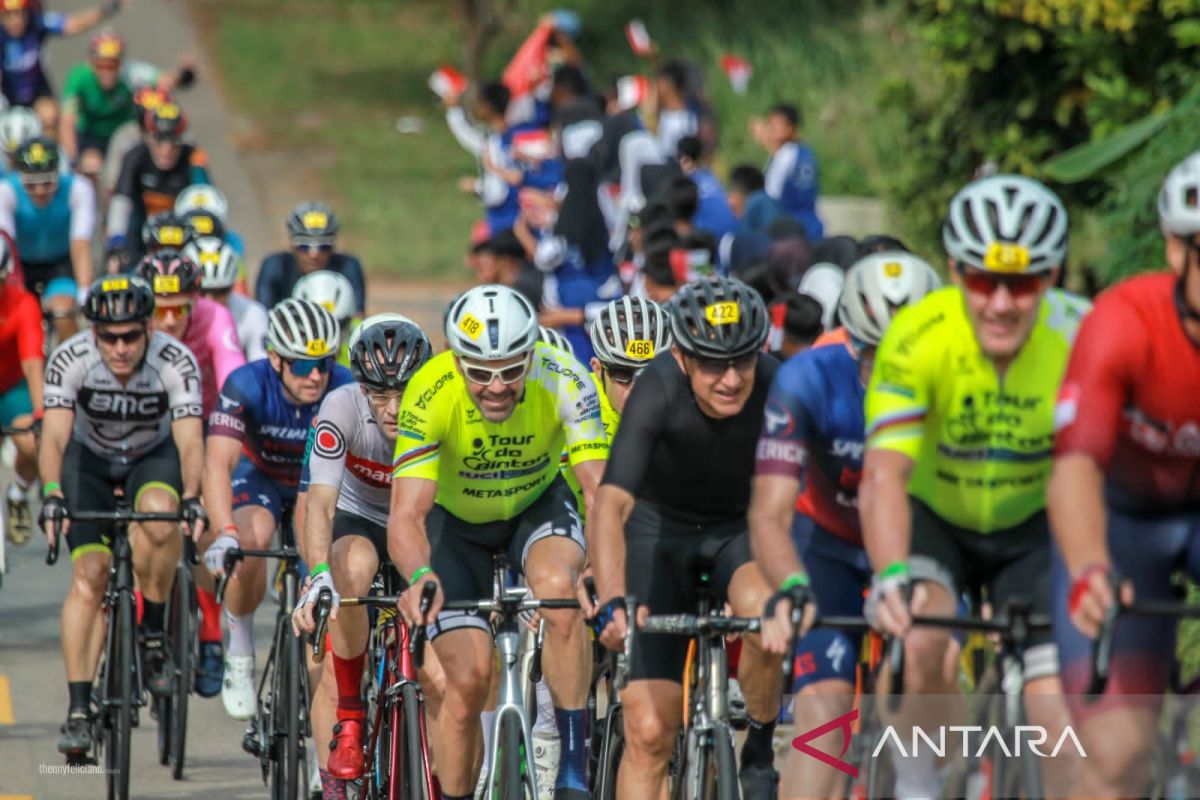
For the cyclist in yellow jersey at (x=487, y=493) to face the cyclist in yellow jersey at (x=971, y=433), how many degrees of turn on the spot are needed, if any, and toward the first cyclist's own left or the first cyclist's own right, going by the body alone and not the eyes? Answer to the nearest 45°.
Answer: approximately 45° to the first cyclist's own left

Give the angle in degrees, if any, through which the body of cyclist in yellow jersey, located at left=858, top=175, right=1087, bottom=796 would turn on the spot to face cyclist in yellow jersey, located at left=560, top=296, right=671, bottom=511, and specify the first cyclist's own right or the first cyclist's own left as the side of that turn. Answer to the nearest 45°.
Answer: approximately 135° to the first cyclist's own right

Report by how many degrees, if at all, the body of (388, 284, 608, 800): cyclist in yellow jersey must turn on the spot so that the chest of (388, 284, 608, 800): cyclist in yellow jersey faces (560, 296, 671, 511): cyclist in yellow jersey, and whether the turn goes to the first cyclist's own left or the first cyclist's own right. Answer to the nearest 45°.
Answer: approximately 135° to the first cyclist's own left

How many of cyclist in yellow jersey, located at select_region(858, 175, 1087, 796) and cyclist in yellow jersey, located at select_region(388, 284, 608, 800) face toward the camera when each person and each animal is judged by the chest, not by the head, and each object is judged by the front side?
2

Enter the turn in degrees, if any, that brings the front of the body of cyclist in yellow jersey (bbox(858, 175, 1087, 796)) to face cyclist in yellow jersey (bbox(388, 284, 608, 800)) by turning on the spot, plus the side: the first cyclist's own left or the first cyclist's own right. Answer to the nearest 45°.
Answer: approximately 135° to the first cyclist's own right

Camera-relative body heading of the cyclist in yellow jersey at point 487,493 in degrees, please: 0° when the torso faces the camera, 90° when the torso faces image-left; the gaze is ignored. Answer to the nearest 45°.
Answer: approximately 0°
